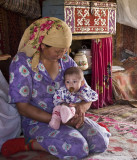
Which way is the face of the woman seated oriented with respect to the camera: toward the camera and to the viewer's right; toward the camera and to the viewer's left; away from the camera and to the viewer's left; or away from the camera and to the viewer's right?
toward the camera and to the viewer's right

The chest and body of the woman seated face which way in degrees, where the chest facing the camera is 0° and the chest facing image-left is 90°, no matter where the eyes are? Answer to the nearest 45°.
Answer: approximately 315°

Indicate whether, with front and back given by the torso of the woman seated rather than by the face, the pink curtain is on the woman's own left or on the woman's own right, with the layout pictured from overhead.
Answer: on the woman's own left
